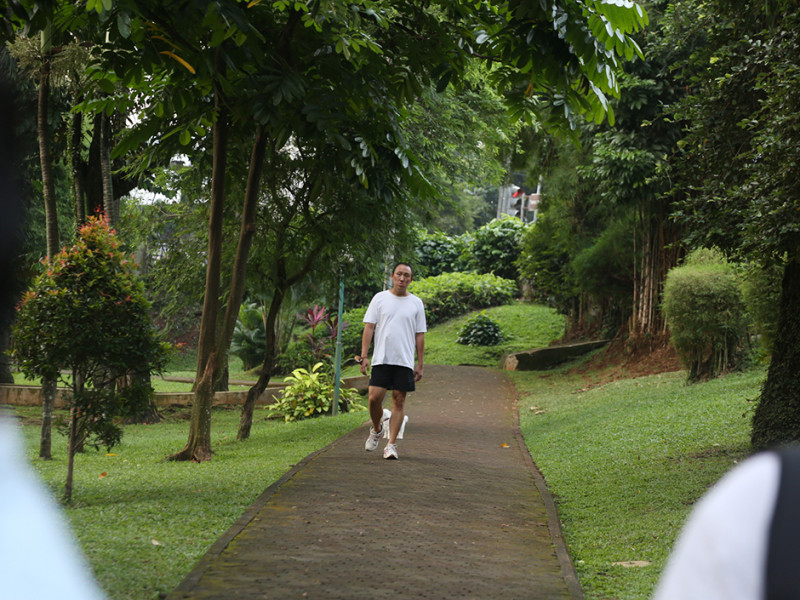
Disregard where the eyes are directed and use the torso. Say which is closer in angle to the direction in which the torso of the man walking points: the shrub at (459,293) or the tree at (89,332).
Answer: the tree

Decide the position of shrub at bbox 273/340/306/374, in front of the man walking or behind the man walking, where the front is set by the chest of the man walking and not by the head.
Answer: behind

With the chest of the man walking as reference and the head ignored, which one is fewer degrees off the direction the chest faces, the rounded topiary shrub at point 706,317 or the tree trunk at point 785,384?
the tree trunk

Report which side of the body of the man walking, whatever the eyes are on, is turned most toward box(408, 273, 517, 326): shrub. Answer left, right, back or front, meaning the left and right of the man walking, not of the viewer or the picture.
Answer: back

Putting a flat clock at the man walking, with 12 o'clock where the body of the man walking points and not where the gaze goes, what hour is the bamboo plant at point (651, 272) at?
The bamboo plant is roughly at 7 o'clock from the man walking.

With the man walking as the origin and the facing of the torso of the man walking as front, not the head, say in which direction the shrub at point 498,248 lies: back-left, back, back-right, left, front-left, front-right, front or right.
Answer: back

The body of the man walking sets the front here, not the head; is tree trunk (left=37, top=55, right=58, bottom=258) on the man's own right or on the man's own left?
on the man's own right

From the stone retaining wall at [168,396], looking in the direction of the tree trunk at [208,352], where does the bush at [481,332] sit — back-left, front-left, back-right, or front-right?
back-left

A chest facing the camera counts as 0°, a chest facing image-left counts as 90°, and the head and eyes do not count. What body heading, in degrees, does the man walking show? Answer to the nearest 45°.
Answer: approximately 0°

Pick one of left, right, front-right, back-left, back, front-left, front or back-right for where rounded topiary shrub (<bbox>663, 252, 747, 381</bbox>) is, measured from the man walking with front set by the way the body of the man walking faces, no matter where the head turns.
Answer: back-left

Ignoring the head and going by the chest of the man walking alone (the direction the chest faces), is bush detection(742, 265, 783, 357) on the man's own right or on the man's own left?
on the man's own left

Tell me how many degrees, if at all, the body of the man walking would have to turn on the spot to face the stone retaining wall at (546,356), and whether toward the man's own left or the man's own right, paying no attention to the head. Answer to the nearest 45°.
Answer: approximately 180°
